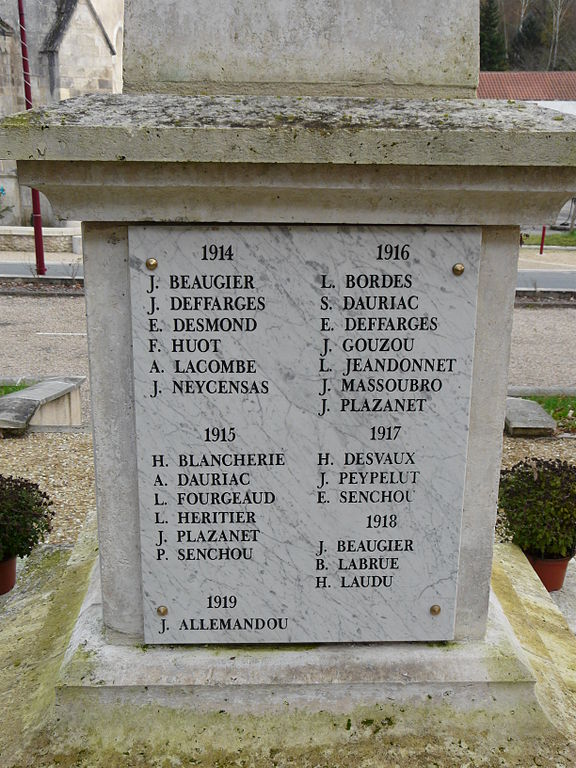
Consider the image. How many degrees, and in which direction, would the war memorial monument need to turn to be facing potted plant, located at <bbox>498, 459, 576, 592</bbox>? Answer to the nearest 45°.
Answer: approximately 135° to its left

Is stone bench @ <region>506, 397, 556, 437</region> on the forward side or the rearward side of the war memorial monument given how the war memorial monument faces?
on the rearward side

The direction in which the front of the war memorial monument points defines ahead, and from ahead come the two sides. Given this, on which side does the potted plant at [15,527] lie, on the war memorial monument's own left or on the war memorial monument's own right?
on the war memorial monument's own right

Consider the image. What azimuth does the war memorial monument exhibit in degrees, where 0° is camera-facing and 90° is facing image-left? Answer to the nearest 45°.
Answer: approximately 0°

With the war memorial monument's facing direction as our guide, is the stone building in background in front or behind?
behind
